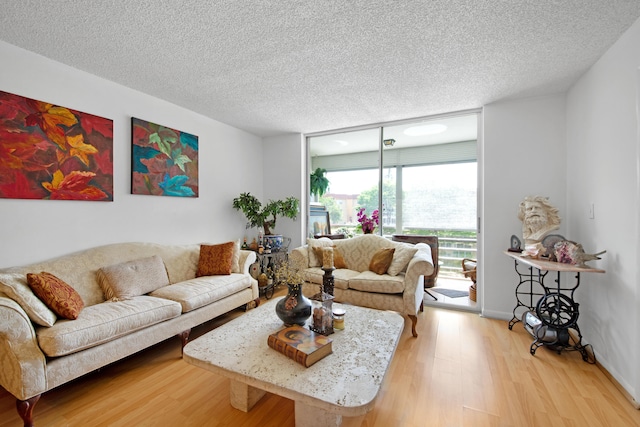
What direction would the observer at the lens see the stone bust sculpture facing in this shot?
facing the viewer and to the left of the viewer

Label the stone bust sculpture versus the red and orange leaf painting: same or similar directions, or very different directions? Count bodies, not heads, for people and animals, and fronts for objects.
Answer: very different directions

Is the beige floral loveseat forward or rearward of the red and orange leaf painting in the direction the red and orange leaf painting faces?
forward

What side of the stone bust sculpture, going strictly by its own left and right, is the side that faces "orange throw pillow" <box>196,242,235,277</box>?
front

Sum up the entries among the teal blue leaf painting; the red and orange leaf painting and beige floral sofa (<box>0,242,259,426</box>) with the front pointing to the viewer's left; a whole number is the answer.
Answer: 0

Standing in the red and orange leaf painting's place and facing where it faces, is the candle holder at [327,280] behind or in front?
in front

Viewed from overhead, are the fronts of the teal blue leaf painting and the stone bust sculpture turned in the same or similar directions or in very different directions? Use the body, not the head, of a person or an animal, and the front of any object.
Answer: very different directions

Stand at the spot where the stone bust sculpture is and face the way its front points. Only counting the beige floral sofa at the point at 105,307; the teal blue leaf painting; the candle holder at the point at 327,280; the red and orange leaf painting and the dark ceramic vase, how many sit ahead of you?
5

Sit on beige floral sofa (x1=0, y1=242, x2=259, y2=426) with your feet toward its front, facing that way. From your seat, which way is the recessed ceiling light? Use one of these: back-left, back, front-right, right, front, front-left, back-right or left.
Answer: front-left

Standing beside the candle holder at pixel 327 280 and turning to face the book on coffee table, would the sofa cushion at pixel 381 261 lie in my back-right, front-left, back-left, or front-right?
back-left

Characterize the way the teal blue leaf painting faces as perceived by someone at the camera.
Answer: facing the viewer and to the right of the viewer

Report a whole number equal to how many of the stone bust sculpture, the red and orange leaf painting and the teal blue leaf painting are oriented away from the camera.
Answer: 0
